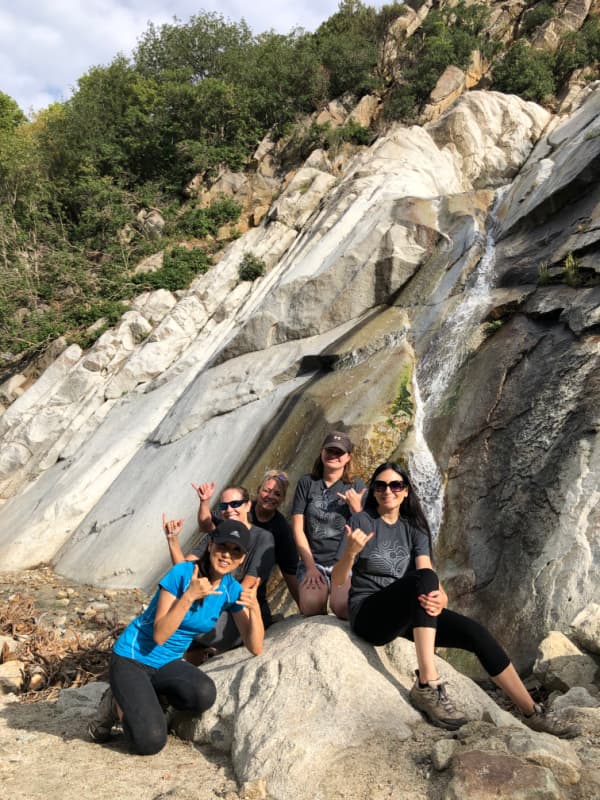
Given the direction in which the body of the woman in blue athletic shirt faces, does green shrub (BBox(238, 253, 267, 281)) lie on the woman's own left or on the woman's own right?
on the woman's own left

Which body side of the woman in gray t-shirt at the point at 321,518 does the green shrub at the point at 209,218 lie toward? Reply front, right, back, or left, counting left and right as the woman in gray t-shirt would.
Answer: back

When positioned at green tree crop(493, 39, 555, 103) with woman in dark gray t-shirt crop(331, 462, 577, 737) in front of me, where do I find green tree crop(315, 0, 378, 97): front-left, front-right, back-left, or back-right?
back-right

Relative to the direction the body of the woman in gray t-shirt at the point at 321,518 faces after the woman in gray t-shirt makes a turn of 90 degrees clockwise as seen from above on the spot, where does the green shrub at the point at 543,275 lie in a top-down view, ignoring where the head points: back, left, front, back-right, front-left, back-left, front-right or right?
back-right

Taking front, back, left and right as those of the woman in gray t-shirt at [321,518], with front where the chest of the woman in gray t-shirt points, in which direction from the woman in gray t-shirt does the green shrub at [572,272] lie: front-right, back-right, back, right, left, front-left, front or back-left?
back-left

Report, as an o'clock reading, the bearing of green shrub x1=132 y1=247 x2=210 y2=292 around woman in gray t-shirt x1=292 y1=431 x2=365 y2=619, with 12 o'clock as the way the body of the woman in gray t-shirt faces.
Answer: The green shrub is roughly at 6 o'clock from the woman in gray t-shirt.

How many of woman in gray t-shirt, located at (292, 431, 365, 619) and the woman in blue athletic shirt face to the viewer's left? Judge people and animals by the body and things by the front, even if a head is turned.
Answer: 0

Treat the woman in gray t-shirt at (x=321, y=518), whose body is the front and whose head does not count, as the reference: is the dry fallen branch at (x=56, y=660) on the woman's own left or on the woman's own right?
on the woman's own right

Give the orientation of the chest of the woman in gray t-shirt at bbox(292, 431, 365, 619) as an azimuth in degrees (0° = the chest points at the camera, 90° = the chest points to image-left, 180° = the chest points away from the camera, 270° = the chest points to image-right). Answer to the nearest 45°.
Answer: approximately 0°

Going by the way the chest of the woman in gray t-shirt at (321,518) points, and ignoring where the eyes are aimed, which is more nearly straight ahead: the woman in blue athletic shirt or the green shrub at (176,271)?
the woman in blue athletic shirt
